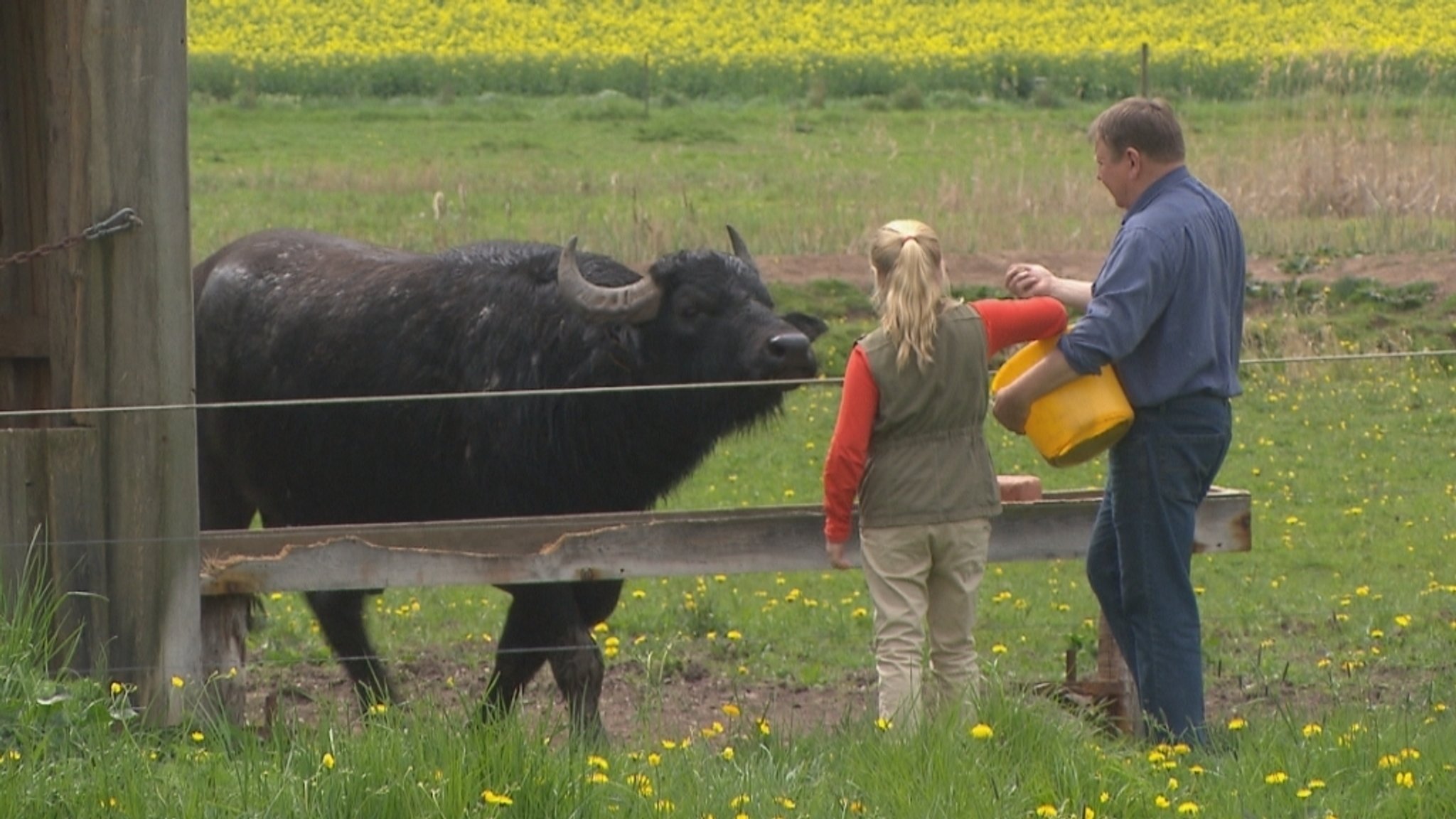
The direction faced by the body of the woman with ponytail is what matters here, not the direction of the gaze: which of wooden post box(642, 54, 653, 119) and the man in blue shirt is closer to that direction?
the wooden post

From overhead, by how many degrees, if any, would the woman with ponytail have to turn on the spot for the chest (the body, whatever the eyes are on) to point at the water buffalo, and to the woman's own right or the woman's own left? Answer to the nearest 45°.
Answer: approximately 45° to the woman's own left

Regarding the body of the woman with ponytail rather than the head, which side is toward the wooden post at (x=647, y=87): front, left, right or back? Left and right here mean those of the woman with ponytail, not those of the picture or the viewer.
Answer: front

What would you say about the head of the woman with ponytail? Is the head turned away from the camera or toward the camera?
away from the camera

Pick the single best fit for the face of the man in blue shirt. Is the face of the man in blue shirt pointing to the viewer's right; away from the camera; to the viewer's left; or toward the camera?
to the viewer's left

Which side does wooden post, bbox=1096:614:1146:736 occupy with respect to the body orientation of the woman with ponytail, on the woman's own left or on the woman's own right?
on the woman's own right

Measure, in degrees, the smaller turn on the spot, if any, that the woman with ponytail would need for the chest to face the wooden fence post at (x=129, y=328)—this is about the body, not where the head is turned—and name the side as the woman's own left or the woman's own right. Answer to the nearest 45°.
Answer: approximately 90° to the woman's own left

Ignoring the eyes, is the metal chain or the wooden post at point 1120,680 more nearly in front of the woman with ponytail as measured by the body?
the wooden post

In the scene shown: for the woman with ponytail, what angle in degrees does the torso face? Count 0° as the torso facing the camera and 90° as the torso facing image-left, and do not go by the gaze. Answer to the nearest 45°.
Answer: approximately 180°

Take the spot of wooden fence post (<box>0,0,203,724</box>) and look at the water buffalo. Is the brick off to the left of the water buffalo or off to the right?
right
